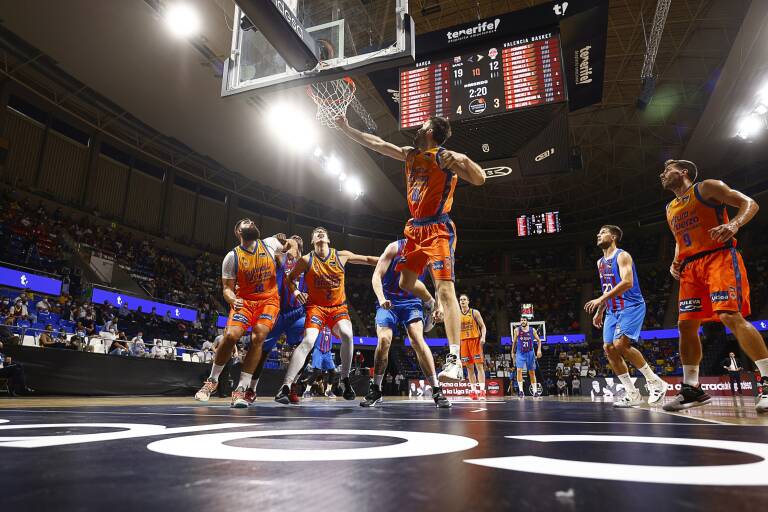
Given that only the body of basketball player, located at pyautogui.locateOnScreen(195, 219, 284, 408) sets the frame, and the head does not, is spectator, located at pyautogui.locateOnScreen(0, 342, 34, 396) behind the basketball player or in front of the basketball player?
behind

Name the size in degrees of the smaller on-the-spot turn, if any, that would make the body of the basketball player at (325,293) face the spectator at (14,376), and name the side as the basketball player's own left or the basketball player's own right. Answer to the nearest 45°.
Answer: approximately 135° to the basketball player's own right

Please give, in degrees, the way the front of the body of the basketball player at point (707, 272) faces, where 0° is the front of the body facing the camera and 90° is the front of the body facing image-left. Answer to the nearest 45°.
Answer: approximately 45°

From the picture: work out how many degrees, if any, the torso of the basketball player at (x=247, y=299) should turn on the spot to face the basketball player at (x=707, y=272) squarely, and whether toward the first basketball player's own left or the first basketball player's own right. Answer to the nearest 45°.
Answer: approximately 45° to the first basketball player's own left

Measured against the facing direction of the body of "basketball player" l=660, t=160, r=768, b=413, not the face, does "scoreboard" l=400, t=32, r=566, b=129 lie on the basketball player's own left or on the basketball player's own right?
on the basketball player's own right

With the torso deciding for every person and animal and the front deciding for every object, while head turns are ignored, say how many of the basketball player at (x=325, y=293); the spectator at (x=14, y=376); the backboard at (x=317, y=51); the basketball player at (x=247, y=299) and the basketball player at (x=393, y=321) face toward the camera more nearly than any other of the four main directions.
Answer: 3

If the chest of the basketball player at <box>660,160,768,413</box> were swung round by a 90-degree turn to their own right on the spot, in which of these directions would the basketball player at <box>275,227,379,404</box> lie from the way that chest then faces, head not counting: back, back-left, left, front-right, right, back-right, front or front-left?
front-left

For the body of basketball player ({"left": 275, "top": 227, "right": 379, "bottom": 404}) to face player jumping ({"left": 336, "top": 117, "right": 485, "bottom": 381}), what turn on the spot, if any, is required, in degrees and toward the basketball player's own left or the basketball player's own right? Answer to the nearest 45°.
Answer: approximately 45° to the basketball player's own left

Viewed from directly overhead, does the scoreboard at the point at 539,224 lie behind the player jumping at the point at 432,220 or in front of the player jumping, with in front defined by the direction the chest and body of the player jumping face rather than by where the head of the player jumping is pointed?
behind

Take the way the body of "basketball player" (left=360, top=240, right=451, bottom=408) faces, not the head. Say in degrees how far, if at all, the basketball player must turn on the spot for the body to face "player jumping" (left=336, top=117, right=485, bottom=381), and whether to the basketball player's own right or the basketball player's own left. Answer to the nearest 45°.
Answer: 0° — they already face them
